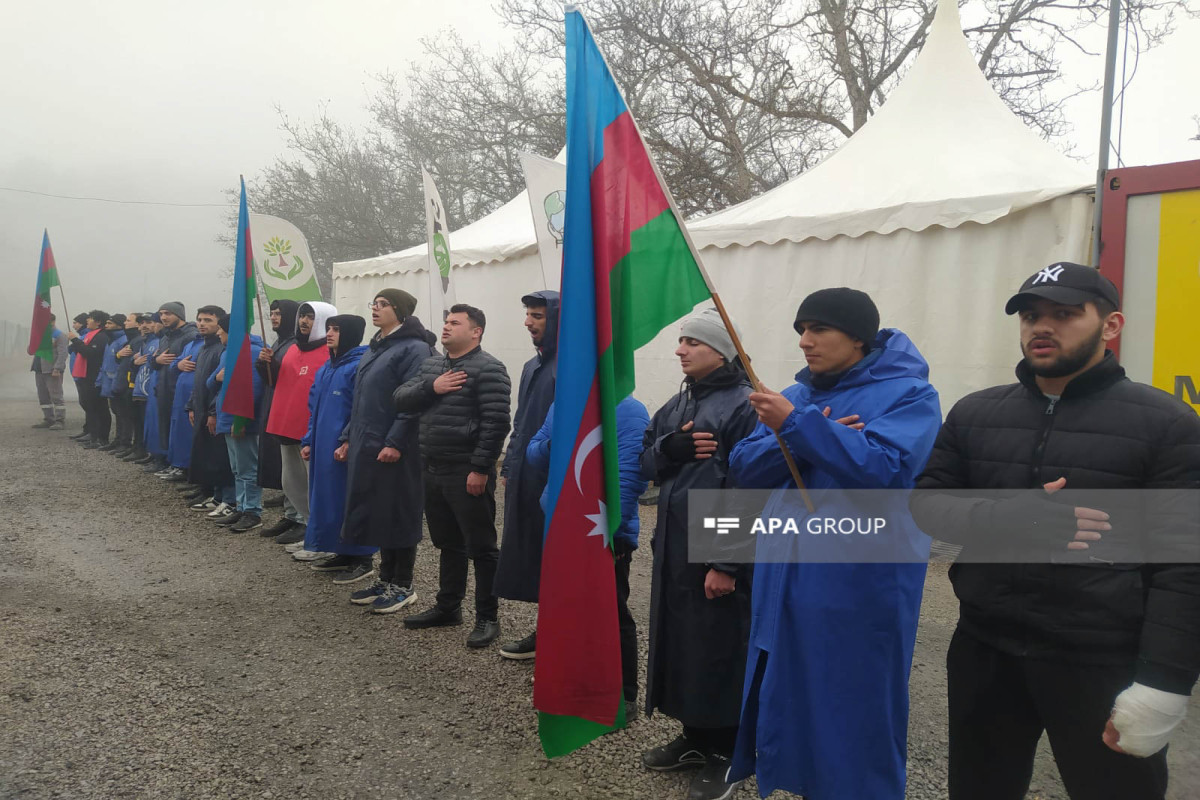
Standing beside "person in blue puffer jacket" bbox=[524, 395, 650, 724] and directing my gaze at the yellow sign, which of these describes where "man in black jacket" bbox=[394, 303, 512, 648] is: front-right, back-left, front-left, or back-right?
back-left

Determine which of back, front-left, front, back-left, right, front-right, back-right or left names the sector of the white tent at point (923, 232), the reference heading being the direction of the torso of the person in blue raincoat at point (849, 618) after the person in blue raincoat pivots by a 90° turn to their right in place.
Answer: front-right

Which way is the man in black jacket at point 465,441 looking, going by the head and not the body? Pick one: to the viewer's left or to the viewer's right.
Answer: to the viewer's left

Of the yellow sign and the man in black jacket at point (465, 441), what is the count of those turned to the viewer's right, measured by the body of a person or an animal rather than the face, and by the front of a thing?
0

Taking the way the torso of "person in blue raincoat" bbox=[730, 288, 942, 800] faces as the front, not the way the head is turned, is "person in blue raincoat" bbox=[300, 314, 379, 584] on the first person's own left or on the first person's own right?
on the first person's own right

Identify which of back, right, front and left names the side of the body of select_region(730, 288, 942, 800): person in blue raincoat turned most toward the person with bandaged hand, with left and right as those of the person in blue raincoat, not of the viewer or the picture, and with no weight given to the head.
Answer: left

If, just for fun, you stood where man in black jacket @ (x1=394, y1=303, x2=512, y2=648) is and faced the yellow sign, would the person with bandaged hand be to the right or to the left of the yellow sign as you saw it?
right

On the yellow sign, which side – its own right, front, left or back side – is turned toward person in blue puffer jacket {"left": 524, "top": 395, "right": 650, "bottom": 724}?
front

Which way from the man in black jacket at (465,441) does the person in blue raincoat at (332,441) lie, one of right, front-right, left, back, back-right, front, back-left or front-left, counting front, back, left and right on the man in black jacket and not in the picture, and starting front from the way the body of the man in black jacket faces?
right

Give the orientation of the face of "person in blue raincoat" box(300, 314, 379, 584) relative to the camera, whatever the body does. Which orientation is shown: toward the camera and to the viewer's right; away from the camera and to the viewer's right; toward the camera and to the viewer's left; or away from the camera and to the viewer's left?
toward the camera and to the viewer's left

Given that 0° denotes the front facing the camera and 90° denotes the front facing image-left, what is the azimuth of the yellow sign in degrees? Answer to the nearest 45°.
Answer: approximately 45°

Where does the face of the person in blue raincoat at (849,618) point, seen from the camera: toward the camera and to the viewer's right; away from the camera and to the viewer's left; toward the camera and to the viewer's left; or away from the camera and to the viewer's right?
toward the camera and to the viewer's left

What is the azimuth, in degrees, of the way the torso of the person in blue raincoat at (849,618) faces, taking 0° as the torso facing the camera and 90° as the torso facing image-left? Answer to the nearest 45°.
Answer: approximately 45°

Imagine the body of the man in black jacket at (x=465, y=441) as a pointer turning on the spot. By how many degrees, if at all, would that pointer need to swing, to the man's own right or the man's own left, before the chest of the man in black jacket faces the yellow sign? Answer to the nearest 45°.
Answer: approximately 135° to the man's own left

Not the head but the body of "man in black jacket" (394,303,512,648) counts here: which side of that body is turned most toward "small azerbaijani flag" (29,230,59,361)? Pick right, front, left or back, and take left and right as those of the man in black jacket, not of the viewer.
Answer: right

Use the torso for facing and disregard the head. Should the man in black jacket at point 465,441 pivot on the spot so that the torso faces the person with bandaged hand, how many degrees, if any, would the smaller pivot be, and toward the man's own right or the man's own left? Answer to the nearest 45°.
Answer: approximately 90° to the man's own left
